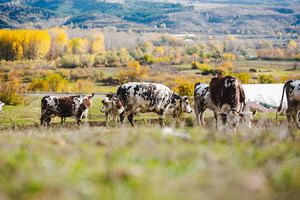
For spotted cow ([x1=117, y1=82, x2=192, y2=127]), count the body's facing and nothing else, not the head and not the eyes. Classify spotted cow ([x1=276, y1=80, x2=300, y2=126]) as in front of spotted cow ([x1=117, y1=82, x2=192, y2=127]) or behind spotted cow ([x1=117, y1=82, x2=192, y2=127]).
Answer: in front

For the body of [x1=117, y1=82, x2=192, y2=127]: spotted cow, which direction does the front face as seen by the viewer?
to the viewer's right

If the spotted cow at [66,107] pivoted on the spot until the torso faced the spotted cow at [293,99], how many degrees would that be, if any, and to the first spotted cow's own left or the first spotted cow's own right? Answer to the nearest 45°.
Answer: approximately 45° to the first spotted cow's own right

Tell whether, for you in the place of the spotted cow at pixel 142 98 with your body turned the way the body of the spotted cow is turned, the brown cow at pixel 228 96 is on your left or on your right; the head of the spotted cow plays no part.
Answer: on your right

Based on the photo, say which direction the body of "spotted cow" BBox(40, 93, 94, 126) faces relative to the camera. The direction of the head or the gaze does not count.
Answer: to the viewer's right

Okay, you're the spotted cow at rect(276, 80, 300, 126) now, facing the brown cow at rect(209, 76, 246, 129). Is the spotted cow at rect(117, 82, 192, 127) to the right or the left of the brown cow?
right
